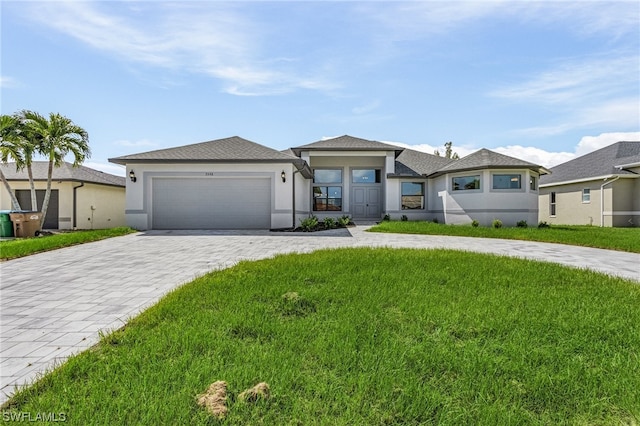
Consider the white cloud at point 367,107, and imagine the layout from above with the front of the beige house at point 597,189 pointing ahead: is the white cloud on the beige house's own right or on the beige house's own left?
on the beige house's own right

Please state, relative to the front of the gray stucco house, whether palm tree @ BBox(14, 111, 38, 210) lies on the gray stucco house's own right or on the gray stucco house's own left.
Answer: on the gray stucco house's own right

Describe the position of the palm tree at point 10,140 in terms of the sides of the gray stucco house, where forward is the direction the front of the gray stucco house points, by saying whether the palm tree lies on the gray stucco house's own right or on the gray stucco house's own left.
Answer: on the gray stucco house's own right

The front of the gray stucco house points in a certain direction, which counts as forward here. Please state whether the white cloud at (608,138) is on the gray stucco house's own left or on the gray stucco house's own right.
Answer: on the gray stucco house's own left
